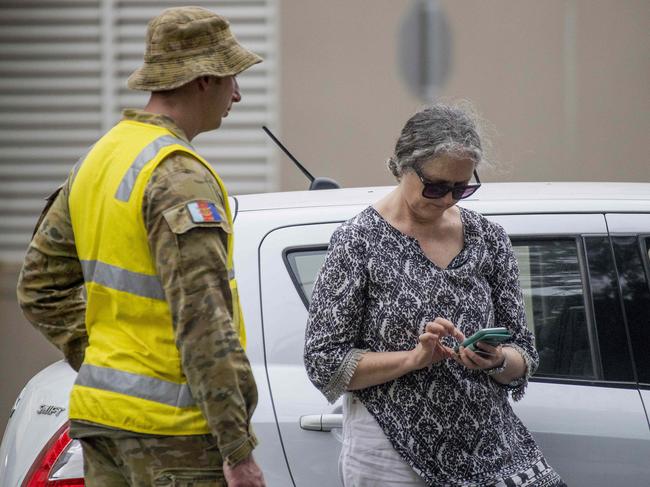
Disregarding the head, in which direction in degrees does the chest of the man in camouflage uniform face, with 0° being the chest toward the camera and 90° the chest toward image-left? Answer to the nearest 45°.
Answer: approximately 225°

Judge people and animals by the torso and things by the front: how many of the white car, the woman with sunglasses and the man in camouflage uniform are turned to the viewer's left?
0

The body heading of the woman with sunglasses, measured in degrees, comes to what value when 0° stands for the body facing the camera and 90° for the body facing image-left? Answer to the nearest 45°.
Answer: approximately 315°

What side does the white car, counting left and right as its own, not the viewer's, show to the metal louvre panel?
left

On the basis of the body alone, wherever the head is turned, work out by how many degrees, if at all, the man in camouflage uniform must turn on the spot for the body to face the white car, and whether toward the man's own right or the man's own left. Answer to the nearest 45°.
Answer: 0° — they already face it

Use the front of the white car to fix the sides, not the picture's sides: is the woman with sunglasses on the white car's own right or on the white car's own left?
on the white car's own right

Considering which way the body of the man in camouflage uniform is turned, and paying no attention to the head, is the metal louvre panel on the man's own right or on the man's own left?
on the man's own left

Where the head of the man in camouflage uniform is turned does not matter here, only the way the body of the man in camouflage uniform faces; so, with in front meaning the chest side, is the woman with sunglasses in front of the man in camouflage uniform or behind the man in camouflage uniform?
in front

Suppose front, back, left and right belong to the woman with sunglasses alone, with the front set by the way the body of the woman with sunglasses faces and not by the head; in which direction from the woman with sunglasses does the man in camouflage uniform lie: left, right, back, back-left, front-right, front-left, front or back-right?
right

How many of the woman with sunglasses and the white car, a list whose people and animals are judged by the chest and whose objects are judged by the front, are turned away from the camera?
0

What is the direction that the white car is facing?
to the viewer's right

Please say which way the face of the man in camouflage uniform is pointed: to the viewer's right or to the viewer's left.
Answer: to the viewer's right
